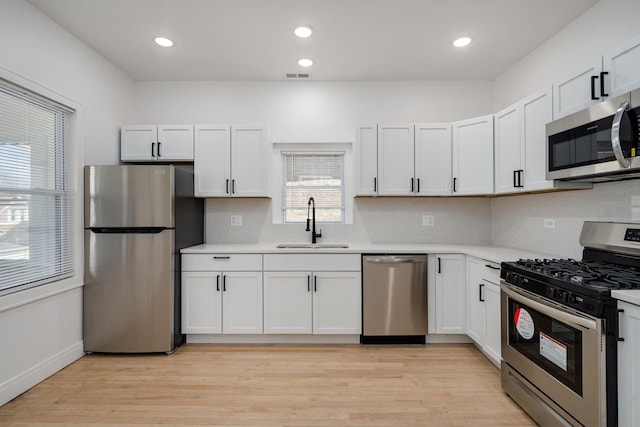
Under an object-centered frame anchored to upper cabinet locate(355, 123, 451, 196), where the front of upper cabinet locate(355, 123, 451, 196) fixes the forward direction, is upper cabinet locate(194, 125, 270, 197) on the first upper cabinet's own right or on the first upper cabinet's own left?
on the first upper cabinet's own right

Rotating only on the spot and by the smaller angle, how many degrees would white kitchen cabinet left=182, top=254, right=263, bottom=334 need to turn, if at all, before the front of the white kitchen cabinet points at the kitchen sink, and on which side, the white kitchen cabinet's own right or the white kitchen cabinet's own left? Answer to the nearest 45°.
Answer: approximately 90° to the white kitchen cabinet's own left

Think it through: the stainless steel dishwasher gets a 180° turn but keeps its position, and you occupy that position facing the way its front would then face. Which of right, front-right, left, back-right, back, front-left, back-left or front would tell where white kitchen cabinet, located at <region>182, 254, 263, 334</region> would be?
left

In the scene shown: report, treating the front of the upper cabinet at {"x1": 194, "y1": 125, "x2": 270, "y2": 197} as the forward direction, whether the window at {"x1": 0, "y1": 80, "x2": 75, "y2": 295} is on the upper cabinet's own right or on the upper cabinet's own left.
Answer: on the upper cabinet's own right

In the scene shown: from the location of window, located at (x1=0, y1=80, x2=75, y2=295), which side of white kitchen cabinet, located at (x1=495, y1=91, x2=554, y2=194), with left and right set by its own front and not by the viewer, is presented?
front

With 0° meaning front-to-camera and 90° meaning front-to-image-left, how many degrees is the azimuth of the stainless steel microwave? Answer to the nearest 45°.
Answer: approximately 45°

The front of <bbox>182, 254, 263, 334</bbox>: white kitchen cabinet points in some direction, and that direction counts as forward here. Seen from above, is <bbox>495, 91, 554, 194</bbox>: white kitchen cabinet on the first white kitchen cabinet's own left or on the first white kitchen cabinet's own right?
on the first white kitchen cabinet's own left

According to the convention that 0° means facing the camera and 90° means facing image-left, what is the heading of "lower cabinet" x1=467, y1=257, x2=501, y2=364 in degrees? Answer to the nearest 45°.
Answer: approximately 45°

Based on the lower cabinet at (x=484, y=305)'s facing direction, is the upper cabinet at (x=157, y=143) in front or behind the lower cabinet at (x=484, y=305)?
in front
